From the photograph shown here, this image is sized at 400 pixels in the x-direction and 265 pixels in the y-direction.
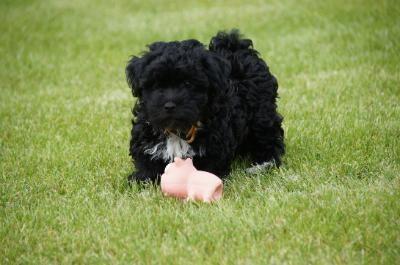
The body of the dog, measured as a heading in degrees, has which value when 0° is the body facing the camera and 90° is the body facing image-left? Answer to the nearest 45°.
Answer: approximately 45°
